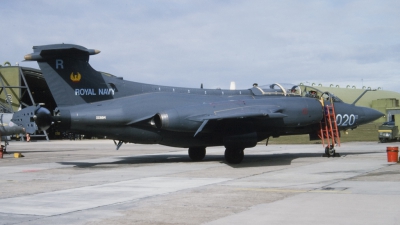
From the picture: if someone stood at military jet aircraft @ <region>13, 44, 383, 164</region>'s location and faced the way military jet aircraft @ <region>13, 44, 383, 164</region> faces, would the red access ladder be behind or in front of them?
in front

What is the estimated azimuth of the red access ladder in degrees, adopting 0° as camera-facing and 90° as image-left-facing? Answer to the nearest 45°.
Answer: approximately 0°

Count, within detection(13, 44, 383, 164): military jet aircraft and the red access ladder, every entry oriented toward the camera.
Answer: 1

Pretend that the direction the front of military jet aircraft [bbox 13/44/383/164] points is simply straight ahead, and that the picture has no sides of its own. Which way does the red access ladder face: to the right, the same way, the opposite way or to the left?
to the right

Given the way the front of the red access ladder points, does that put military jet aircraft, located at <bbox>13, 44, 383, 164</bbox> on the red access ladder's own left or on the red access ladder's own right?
on the red access ladder's own right

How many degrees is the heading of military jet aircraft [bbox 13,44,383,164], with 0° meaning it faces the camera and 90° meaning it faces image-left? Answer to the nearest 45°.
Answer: approximately 270°
